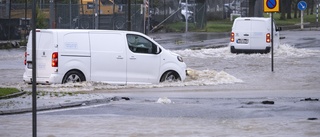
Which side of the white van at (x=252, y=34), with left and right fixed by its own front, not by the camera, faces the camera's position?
back

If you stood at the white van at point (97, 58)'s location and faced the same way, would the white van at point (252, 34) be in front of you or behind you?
in front

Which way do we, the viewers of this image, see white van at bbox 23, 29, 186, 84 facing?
facing away from the viewer and to the right of the viewer

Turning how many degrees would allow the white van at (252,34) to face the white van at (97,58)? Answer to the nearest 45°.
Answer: approximately 180°

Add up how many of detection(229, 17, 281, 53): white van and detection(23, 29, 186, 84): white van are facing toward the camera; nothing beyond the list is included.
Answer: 0
